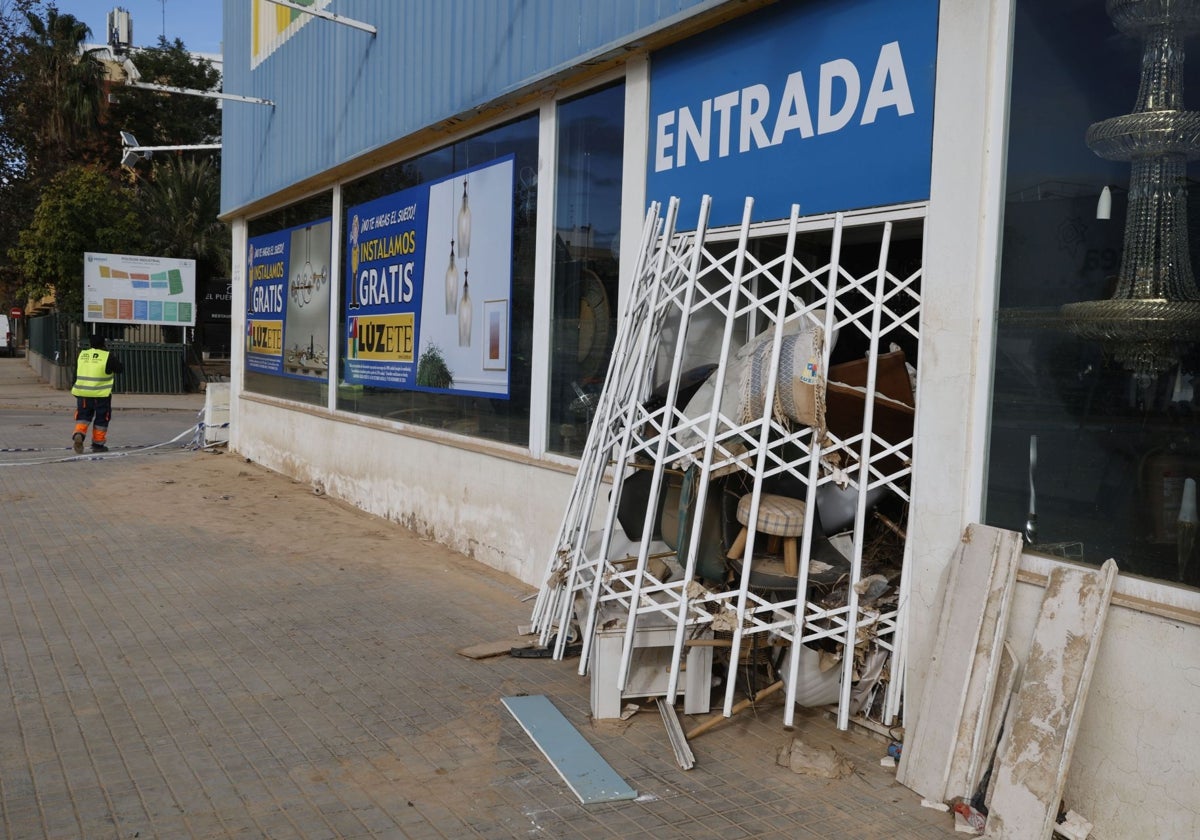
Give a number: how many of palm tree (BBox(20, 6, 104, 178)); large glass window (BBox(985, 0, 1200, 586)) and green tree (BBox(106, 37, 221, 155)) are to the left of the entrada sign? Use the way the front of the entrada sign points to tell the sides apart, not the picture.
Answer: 1

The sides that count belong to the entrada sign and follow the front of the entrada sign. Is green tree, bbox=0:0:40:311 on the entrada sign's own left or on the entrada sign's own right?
on the entrada sign's own right

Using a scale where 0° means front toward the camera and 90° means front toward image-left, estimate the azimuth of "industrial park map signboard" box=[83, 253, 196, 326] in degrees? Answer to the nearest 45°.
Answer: approximately 0°

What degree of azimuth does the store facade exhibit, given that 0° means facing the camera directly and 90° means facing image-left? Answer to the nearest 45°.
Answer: approximately 45°

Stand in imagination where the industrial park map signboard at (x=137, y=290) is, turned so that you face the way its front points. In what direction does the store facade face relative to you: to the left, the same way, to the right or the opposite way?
to the right

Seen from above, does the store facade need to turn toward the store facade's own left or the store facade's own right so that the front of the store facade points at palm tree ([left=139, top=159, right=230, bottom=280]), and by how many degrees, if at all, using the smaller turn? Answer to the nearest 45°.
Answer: approximately 90° to the store facade's own right

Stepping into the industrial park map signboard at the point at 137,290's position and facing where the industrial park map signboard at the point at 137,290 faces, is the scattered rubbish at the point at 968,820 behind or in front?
in front
